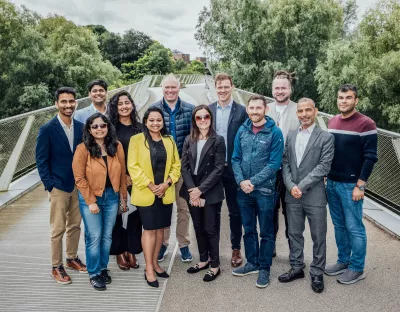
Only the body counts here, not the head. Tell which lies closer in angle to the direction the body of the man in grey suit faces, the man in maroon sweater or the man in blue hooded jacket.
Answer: the man in blue hooded jacket

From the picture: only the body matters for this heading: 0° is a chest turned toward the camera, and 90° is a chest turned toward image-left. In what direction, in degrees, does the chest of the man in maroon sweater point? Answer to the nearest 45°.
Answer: approximately 45°

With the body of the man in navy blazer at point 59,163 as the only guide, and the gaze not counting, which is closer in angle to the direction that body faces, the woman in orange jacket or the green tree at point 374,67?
the woman in orange jacket

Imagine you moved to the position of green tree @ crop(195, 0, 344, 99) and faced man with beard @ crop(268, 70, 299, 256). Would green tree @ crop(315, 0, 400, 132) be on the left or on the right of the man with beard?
left
